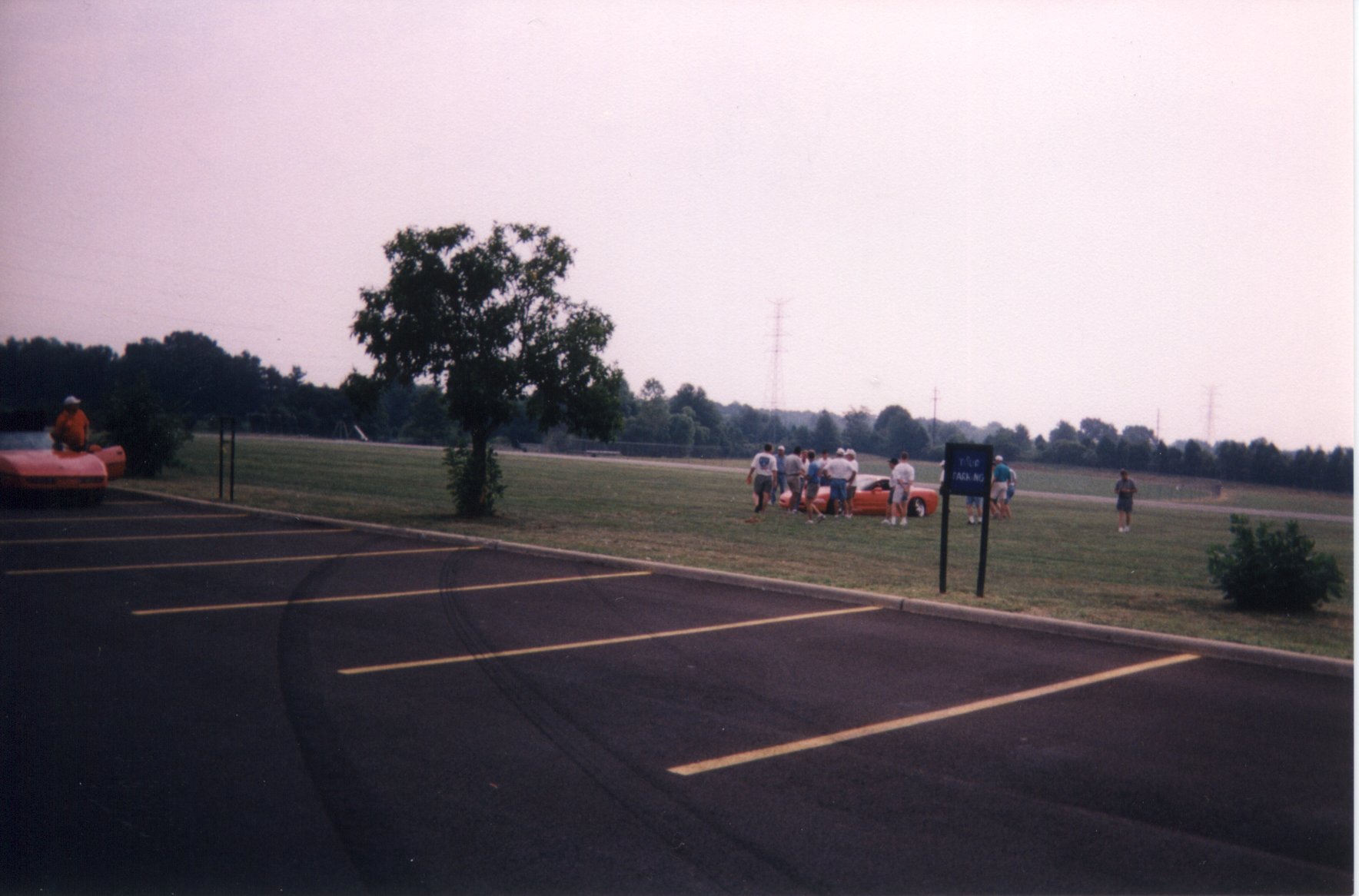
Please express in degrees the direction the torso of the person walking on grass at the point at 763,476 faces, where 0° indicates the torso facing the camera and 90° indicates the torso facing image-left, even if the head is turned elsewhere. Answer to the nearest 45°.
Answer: approximately 180°

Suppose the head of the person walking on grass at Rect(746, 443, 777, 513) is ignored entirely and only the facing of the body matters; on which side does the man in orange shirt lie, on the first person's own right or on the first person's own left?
on the first person's own left

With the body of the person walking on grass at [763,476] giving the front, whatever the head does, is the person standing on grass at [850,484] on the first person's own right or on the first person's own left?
on the first person's own right

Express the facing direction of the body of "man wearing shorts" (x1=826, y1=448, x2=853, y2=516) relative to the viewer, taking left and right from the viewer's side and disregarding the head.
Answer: facing away from the viewer
